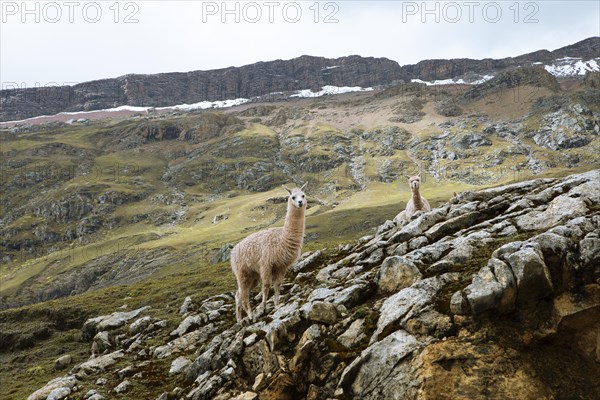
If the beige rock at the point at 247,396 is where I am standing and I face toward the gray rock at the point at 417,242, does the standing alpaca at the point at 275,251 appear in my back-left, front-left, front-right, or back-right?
front-left

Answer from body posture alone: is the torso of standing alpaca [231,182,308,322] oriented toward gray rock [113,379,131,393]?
no

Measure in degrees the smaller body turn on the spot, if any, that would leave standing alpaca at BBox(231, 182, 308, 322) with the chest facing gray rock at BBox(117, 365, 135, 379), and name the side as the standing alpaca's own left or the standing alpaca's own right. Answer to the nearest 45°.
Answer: approximately 135° to the standing alpaca's own right

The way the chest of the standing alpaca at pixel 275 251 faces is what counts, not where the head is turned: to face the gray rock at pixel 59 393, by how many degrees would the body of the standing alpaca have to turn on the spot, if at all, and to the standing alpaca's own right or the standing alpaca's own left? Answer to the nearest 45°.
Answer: approximately 135° to the standing alpaca's own right

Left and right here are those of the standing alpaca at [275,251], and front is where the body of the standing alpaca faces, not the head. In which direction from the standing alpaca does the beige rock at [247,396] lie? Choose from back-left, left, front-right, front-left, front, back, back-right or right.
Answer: front-right

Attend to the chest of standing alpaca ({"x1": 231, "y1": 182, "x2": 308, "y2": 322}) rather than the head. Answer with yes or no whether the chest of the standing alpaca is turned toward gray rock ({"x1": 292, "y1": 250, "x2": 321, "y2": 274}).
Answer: no

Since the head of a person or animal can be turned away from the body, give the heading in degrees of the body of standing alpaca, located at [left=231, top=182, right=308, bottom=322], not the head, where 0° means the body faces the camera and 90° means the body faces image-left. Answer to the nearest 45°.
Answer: approximately 315°

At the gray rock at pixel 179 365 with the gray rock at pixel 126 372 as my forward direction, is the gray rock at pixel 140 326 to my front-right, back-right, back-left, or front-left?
front-right
